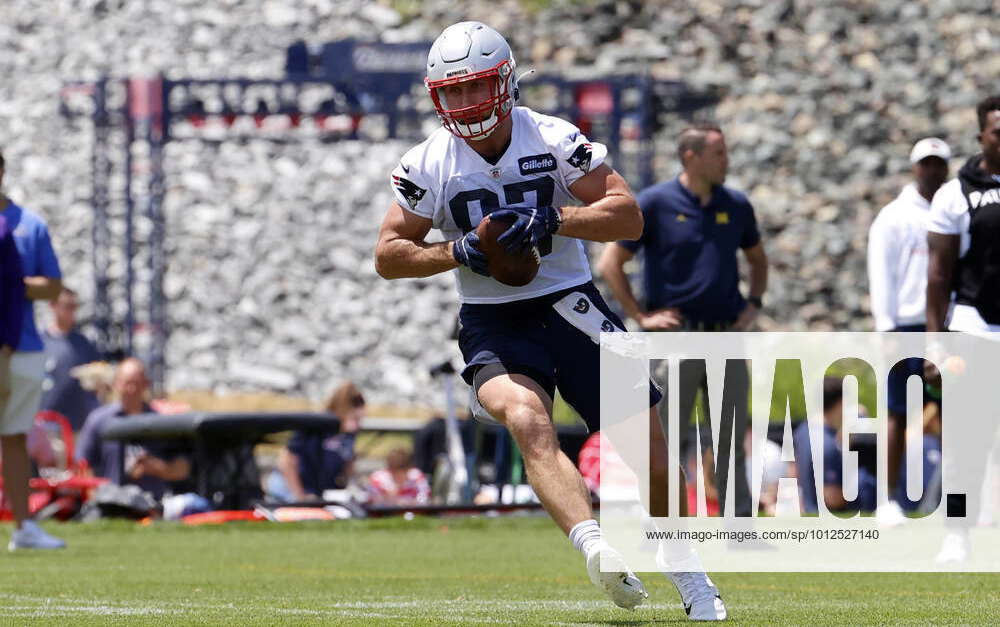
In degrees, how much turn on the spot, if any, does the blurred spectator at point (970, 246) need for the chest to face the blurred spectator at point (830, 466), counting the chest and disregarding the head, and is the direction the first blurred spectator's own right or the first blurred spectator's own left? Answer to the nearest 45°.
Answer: approximately 180°

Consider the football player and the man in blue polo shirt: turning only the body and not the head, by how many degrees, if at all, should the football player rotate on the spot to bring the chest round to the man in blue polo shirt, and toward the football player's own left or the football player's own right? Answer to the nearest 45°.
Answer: approximately 180°

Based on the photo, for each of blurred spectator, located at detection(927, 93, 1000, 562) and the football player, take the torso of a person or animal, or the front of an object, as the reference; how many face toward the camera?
2

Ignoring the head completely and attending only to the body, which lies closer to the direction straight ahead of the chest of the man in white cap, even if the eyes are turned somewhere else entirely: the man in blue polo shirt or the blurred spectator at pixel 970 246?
the blurred spectator

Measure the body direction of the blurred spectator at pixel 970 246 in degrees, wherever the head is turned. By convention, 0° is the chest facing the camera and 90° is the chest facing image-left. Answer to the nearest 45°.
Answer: approximately 0°

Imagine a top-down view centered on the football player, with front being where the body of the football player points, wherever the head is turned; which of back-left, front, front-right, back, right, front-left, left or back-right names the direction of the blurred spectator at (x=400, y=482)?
back

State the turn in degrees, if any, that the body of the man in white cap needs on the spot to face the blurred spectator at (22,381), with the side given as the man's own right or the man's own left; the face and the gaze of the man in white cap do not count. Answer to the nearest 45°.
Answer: approximately 90° to the man's own right

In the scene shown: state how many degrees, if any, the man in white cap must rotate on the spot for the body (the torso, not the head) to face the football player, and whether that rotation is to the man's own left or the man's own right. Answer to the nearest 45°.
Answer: approximately 45° to the man's own right

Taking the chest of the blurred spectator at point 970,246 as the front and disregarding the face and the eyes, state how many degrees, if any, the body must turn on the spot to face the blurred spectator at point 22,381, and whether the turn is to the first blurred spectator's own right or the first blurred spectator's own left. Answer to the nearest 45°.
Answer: approximately 90° to the first blurred spectator's own right

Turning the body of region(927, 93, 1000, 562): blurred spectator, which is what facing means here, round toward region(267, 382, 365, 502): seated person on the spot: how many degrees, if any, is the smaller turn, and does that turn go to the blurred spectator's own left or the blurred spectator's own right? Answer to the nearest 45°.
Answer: approximately 135° to the blurred spectator's own right
